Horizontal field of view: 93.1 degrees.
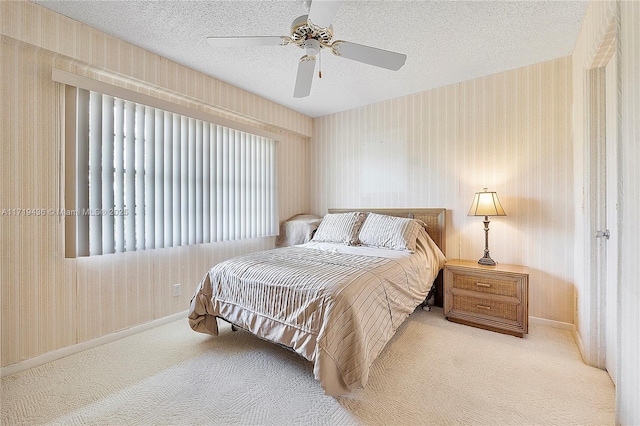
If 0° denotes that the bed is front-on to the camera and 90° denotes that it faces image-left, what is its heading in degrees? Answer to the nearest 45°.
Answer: approximately 45°

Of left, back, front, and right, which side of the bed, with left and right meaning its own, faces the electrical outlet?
right

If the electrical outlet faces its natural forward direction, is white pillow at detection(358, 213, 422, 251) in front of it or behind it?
in front

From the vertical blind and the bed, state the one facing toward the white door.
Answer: the vertical blind

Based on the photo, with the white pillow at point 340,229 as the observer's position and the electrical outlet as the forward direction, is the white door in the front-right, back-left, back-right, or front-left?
back-left

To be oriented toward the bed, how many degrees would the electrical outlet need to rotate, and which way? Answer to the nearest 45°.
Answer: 0° — it already faces it

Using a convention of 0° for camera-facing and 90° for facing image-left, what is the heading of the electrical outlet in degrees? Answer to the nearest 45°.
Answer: approximately 315°

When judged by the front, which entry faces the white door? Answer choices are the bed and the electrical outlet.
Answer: the electrical outlet

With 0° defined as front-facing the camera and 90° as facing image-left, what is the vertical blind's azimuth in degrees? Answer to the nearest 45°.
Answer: approximately 315°

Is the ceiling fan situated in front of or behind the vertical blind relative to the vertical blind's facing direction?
in front

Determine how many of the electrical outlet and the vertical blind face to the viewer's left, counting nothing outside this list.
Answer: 0
